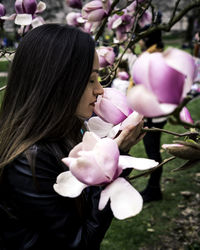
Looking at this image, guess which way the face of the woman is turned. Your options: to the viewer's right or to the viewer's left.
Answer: to the viewer's right

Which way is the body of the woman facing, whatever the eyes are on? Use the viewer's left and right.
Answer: facing to the right of the viewer

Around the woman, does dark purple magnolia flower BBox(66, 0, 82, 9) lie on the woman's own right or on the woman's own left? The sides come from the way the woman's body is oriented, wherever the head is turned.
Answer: on the woman's own left

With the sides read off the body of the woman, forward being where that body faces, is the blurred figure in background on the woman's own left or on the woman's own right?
on the woman's own left
